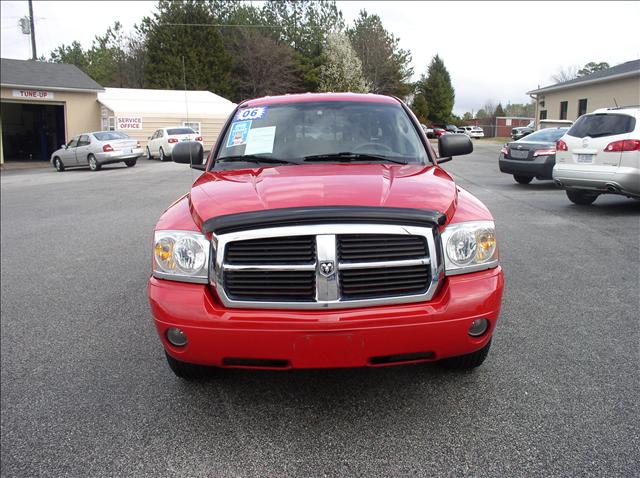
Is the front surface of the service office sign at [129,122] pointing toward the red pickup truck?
yes

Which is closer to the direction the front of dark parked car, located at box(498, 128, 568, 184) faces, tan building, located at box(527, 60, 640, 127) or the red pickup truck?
the tan building

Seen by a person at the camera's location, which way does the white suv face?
facing away from the viewer and to the right of the viewer

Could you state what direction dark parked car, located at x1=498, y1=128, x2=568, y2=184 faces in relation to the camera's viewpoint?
facing away from the viewer and to the right of the viewer

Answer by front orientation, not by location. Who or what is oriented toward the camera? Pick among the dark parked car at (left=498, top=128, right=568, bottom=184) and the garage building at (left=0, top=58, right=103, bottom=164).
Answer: the garage building

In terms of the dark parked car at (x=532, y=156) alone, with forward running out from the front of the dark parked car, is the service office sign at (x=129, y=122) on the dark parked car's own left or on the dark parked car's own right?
on the dark parked car's own left

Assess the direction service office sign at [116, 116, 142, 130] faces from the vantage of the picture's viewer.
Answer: facing the viewer

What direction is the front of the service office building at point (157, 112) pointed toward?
toward the camera

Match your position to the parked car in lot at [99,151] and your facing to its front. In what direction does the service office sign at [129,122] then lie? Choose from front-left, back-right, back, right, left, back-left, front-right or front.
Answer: front-right

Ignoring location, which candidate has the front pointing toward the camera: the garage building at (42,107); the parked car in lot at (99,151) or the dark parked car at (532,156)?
the garage building

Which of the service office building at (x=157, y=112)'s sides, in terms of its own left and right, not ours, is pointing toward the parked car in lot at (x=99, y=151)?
front

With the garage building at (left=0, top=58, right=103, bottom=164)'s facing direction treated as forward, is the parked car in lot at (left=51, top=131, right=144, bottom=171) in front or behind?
in front

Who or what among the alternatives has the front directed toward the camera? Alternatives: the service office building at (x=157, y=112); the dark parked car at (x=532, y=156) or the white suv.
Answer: the service office building
